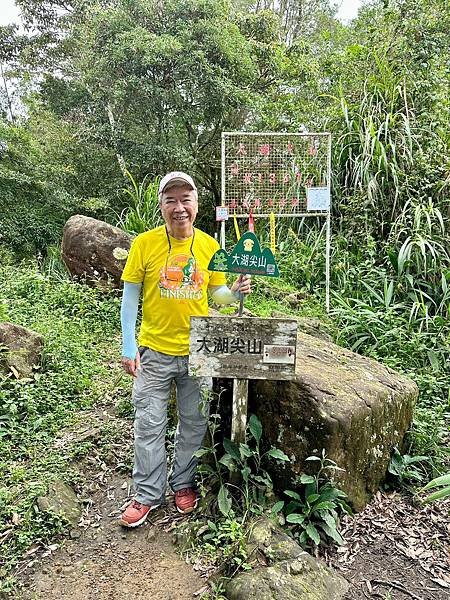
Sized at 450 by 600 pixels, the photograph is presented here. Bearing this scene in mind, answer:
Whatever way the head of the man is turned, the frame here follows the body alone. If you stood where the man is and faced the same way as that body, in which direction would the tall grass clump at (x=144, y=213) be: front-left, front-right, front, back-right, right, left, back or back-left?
back

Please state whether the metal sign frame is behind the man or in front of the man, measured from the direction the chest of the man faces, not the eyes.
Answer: behind

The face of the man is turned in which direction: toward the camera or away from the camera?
toward the camera

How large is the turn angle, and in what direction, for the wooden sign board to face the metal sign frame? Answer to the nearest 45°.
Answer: approximately 180°

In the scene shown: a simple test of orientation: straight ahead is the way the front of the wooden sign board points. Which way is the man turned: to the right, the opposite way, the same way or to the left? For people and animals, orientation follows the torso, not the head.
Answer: the same way

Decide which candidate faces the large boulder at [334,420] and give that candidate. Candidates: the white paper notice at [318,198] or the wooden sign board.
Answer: the white paper notice

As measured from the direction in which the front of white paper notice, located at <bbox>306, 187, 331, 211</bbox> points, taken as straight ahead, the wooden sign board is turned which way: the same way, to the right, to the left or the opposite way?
the same way

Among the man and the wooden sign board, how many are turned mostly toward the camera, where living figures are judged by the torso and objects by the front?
2

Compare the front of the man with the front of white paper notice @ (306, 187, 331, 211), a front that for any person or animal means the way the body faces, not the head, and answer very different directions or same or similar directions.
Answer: same or similar directions

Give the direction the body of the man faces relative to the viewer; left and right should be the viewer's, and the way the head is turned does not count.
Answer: facing the viewer

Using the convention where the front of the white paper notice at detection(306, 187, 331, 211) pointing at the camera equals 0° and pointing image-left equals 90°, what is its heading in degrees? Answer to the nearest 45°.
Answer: approximately 0°

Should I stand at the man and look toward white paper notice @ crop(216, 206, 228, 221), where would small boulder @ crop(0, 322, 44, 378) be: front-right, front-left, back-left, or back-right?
front-left

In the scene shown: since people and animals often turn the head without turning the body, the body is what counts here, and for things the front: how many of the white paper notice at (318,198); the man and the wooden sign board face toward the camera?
3

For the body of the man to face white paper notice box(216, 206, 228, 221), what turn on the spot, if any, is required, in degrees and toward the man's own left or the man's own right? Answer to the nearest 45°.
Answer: approximately 180°

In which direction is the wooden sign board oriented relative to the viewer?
toward the camera

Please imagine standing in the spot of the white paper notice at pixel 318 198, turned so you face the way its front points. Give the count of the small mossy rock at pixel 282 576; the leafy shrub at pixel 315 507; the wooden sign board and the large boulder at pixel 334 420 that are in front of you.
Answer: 4
